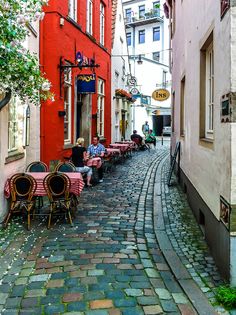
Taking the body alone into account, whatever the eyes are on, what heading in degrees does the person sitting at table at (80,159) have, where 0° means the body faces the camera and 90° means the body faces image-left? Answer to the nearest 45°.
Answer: approximately 225°

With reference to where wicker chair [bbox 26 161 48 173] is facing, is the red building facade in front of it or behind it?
behind

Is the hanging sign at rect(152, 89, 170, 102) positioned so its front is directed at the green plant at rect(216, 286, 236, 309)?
yes

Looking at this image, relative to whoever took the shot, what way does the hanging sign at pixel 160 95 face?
facing the viewer

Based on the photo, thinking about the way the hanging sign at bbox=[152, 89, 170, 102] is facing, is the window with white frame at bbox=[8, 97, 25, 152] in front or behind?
in front

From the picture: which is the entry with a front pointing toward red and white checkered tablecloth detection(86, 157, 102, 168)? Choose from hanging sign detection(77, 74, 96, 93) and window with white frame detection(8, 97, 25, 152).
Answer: the hanging sign

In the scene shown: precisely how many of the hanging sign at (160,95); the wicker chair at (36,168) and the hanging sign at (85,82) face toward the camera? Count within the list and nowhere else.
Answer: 3

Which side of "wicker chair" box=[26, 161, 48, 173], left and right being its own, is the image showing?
front

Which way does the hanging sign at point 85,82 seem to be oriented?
toward the camera

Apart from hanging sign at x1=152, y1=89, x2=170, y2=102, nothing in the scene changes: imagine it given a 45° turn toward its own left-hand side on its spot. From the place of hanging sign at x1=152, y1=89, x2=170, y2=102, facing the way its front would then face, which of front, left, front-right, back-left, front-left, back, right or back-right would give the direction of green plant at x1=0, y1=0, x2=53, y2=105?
front-right

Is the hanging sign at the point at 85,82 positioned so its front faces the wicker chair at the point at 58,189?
yes

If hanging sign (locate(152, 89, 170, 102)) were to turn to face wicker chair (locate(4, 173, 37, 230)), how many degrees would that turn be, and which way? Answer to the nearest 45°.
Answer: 0° — it already faces it

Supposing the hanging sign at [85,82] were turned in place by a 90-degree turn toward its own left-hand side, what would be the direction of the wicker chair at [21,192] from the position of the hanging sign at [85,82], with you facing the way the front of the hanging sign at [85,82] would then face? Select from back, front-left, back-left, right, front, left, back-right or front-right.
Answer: right

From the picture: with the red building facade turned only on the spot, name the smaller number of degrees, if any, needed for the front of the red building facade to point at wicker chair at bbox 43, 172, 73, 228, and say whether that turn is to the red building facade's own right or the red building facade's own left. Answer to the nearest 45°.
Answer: approximately 45° to the red building facade's own right

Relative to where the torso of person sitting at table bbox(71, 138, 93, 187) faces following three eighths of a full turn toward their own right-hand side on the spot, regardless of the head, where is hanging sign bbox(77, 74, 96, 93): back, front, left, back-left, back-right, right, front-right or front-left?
back
